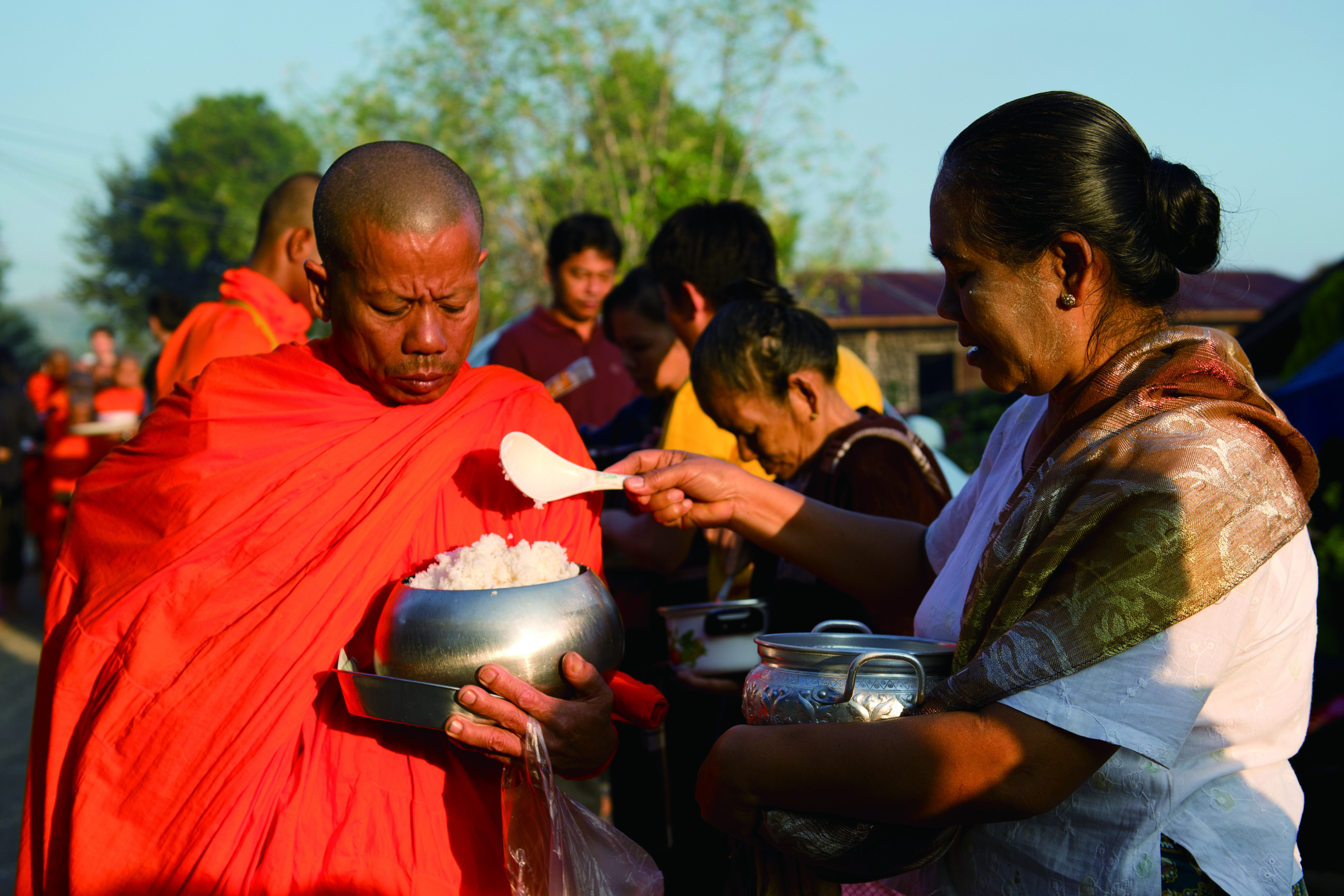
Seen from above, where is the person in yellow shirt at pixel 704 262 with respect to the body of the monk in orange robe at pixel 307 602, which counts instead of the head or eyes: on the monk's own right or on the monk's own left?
on the monk's own left

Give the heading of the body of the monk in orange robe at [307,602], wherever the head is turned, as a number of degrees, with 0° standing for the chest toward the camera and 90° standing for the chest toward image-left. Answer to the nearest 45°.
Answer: approximately 315°

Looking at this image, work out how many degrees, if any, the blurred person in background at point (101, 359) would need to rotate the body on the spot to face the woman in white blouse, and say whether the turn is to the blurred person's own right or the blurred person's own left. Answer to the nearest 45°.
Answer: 0° — they already face them

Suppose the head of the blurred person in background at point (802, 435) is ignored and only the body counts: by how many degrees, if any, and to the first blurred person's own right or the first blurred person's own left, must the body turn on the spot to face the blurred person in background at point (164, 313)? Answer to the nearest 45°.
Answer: approximately 45° to the first blurred person's own right

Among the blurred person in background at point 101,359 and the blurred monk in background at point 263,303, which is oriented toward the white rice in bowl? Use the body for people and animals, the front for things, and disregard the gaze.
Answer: the blurred person in background

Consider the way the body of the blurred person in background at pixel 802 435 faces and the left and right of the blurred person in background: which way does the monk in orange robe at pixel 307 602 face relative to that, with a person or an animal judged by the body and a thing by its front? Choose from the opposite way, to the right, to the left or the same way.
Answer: to the left

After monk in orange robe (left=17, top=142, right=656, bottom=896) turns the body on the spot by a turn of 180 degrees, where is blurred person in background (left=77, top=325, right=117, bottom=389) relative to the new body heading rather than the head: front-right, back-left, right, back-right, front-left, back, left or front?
front-right

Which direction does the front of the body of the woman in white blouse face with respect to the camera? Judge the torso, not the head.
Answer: to the viewer's left

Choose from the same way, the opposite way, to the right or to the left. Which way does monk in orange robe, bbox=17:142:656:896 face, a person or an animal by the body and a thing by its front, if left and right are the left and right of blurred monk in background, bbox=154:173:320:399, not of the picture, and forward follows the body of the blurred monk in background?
to the right

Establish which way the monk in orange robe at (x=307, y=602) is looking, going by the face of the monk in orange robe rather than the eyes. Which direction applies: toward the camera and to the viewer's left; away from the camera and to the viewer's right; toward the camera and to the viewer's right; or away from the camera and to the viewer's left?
toward the camera and to the viewer's right

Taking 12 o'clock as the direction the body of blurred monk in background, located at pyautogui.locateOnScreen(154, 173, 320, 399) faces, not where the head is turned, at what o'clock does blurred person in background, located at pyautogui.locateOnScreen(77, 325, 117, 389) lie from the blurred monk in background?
The blurred person in background is roughly at 10 o'clock from the blurred monk in background.

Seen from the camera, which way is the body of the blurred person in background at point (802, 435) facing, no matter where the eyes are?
to the viewer's left

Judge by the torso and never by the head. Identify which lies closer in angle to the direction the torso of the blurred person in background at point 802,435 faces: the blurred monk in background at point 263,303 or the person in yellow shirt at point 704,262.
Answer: the blurred monk in background

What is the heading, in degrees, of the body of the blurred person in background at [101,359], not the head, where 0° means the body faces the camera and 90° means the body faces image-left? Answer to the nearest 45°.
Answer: approximately 0°
